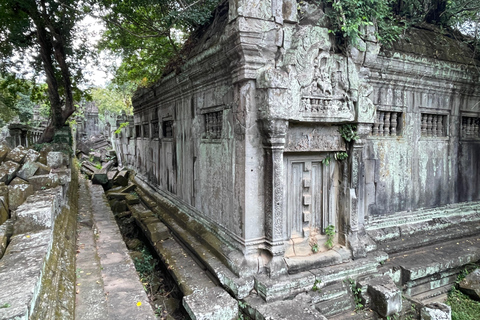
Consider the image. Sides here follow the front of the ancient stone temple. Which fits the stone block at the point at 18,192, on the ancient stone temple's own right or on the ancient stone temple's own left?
on the ancient stone temple's own right

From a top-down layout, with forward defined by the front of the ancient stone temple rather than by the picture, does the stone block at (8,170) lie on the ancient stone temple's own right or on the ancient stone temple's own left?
on the ancient stone temple's own right

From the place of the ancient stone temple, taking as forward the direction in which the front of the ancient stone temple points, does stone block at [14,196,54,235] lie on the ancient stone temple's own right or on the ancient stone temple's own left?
on the ancient stone temple's own right

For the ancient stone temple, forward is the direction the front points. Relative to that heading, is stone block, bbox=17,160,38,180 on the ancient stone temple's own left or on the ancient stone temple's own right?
on the ancient stone temple's own right
